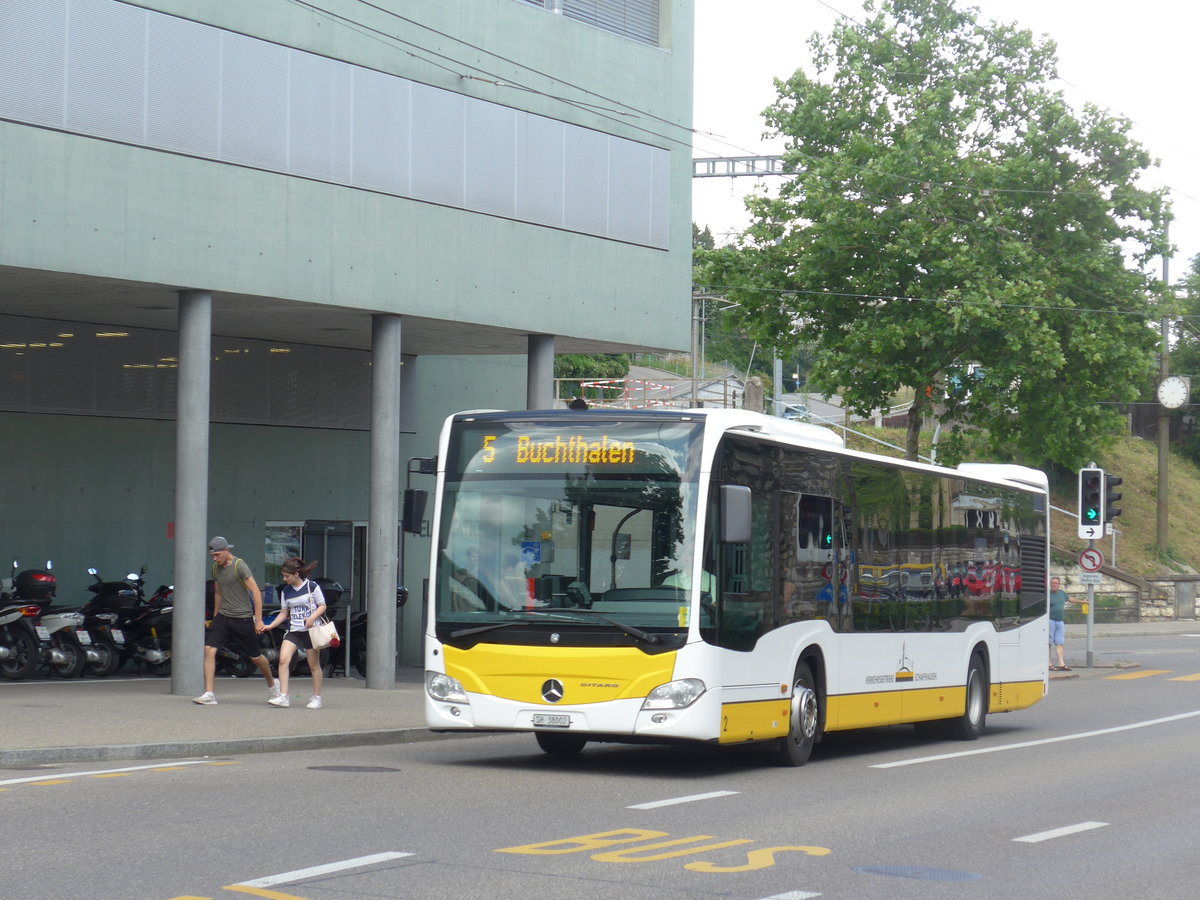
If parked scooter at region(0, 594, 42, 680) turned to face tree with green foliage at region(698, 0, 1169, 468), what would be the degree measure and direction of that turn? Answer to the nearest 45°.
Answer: approximately 90° to its right

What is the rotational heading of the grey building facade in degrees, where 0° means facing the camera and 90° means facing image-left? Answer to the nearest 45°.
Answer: approximately 315°

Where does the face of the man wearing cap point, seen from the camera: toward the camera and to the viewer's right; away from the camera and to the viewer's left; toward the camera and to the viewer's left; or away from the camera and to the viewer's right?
toward the camera and to the viewer's left

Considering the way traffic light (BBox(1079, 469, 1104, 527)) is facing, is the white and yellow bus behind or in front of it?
in front

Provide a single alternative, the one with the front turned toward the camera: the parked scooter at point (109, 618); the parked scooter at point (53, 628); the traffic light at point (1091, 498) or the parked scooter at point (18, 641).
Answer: the traffic light
